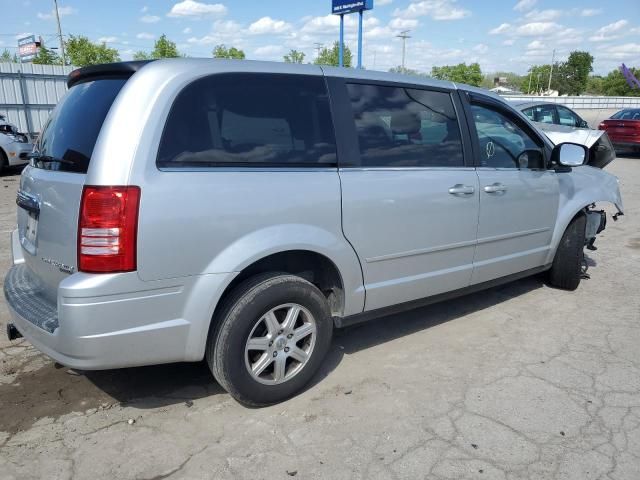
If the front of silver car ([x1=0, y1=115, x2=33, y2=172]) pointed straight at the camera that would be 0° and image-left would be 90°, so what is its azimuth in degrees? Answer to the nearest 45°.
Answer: approximately 315°

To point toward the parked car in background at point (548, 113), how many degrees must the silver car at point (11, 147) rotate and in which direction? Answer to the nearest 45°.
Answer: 0° — it already faces it

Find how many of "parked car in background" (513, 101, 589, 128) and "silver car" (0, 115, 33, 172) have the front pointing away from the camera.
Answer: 0

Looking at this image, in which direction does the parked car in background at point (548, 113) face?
to the viewer's right

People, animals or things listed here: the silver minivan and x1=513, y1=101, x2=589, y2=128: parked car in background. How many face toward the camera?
0

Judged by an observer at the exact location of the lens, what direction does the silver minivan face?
facing away from the viewer and to the right of the viewer

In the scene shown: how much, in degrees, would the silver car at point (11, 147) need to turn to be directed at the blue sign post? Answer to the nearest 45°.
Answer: approximately 45° to its left

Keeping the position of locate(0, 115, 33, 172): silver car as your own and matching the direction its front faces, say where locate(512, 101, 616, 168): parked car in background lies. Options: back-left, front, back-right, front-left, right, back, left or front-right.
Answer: front

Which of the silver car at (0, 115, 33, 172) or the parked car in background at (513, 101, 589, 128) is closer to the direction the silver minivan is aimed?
the parked car in background

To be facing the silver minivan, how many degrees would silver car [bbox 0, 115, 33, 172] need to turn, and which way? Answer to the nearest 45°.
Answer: approximately 45° to its right

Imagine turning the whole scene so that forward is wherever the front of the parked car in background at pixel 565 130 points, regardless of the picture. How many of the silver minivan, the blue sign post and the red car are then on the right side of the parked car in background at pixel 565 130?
1
